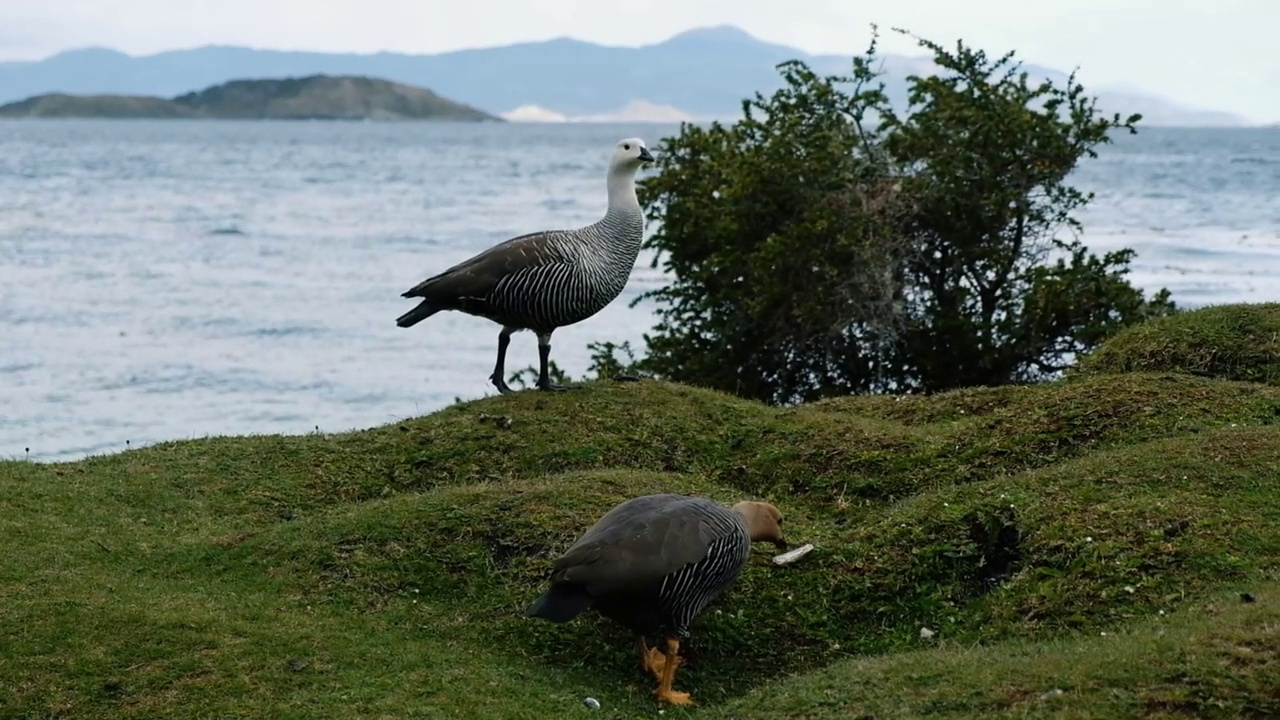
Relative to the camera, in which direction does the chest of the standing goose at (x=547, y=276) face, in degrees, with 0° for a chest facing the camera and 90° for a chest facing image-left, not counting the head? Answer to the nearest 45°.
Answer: approximately 270°

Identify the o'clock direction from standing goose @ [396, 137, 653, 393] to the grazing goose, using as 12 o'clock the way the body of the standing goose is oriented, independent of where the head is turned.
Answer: The grazing goose is roughly at 3 o'clock from the standing goose.

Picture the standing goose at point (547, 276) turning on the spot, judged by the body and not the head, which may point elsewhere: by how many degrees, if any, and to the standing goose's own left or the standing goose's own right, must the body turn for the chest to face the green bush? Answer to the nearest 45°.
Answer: approximately 45° to the standing goose's own left

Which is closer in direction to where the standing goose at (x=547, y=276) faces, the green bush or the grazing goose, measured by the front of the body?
the green bush

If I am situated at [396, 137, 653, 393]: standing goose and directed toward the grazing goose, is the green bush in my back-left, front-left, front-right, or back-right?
back-left
